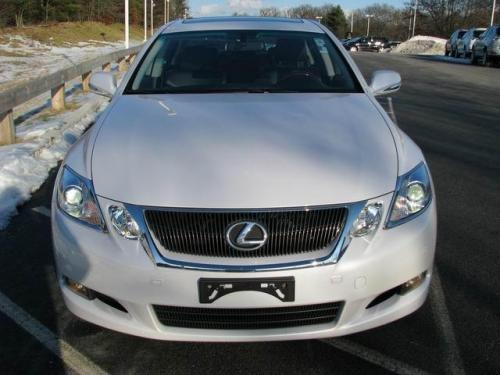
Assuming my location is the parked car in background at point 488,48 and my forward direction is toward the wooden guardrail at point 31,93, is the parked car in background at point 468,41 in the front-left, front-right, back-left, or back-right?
back-right

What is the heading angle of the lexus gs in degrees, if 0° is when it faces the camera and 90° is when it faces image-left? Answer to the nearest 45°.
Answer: approximately 0°

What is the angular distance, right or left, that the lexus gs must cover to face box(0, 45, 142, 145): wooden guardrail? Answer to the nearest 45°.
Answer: approximately 135° to its right

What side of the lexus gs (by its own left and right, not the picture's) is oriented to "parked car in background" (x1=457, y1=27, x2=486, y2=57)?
back

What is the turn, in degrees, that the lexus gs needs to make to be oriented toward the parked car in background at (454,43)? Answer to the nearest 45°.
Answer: approximately 180°

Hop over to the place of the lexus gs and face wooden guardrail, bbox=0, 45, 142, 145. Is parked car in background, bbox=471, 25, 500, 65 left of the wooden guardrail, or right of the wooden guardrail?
right

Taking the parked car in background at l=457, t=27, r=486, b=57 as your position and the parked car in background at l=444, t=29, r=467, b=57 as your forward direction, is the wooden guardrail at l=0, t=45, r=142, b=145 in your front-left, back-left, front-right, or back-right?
back-left

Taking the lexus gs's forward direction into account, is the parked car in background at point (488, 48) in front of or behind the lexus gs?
behind

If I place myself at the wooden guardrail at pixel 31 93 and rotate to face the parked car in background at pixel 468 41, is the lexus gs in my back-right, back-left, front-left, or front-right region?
back-right
